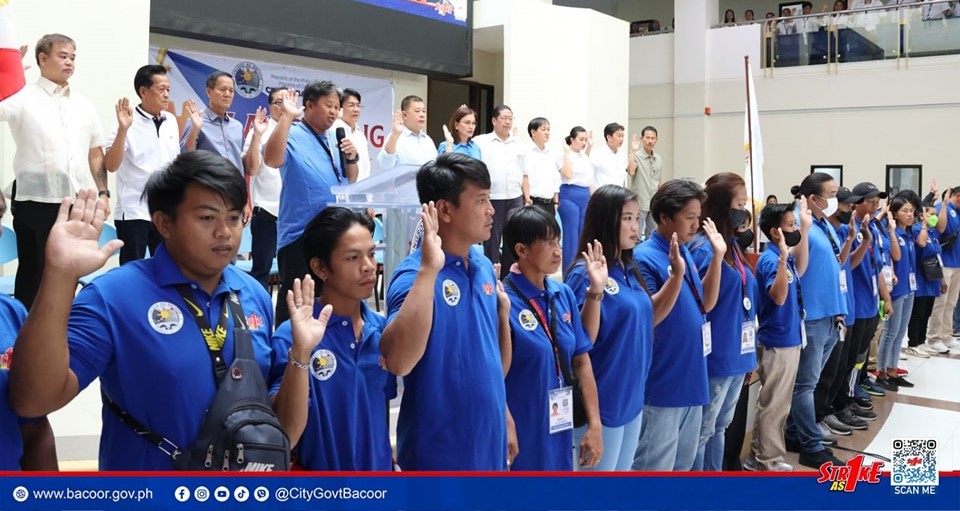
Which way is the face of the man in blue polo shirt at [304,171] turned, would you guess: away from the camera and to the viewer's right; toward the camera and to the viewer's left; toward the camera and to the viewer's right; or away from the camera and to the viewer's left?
toward the camera and to the viewer's right

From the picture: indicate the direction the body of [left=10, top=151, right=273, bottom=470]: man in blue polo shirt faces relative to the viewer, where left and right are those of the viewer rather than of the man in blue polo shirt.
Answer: facing the viewer and to the right of the viewer

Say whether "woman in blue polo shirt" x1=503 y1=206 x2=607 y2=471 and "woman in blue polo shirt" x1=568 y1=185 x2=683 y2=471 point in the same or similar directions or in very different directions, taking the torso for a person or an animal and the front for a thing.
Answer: same or similar directions

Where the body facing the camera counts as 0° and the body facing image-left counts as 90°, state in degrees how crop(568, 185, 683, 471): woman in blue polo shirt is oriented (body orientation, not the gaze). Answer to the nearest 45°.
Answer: approximately 315°

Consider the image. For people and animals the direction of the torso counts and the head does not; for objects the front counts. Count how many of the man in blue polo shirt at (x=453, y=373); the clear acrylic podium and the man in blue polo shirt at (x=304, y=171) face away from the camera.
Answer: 0

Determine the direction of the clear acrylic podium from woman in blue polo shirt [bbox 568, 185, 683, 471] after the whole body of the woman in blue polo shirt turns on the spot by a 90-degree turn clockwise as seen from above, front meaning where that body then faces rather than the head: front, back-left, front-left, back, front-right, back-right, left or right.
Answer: right

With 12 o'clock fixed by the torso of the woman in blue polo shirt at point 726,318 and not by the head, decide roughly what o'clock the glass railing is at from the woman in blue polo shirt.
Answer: The glass railing is roughly at 8 o'clock from the woman in blue polo shirt.

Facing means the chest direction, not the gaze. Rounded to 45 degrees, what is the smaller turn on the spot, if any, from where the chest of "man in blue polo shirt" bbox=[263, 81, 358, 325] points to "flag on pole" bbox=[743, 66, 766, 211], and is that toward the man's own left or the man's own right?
approximately 45° to the man's own left

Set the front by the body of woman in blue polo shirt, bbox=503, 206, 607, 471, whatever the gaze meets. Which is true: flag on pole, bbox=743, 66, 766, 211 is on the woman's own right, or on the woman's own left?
on the woman's own left

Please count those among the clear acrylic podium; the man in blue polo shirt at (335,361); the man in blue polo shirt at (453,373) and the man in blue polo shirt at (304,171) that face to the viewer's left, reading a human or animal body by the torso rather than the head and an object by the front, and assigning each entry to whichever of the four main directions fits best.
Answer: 0

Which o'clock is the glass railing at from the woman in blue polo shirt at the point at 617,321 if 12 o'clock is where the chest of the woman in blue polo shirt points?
The glass railing is roughly at 8 o'clock from the woman in blue polo shirt.

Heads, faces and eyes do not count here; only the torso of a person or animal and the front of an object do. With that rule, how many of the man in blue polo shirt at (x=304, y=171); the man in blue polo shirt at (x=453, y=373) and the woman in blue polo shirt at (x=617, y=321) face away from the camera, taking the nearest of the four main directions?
0
